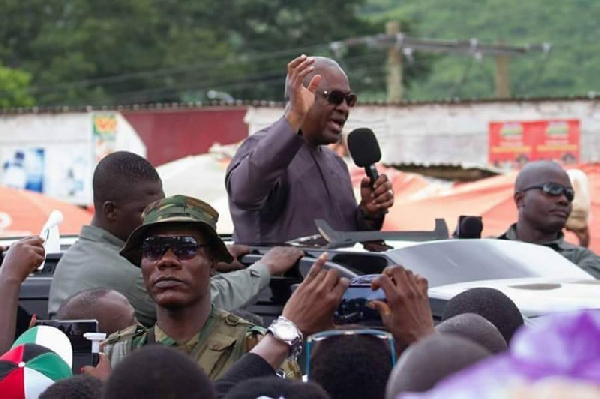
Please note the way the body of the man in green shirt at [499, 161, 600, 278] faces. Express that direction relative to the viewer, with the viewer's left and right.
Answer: facing the viewer and to the right of the viewer

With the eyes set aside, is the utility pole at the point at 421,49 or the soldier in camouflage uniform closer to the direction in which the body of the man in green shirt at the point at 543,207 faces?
the soldier in camouflage uniform

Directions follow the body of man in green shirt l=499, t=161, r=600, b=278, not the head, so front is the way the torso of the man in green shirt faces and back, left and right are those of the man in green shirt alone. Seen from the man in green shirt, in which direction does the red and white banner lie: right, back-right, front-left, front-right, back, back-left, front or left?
back-left

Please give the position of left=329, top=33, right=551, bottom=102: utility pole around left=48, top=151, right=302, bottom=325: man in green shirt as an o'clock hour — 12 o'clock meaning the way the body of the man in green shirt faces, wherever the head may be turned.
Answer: The utility pole is roughly at 11 o'clock from the man in green shirt.

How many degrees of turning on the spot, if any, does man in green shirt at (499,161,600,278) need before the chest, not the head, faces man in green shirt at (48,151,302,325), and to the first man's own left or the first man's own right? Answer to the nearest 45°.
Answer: approximately 90° to the first man's own right

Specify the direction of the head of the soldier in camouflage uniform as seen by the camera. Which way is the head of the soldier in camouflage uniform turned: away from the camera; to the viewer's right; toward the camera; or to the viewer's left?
toward the camera

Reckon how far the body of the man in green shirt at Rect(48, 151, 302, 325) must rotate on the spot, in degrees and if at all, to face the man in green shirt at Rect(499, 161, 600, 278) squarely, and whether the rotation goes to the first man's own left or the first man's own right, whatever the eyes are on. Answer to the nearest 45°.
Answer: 0° — they already face them

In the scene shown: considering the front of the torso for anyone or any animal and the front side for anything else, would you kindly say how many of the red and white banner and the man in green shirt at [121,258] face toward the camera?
1

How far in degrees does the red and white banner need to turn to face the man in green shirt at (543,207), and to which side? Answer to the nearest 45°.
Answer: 0° — it already faces them

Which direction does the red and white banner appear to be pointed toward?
toward the camera

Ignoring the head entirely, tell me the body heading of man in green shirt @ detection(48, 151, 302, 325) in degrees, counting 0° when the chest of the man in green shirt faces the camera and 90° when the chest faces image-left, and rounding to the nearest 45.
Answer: approximately 225°
